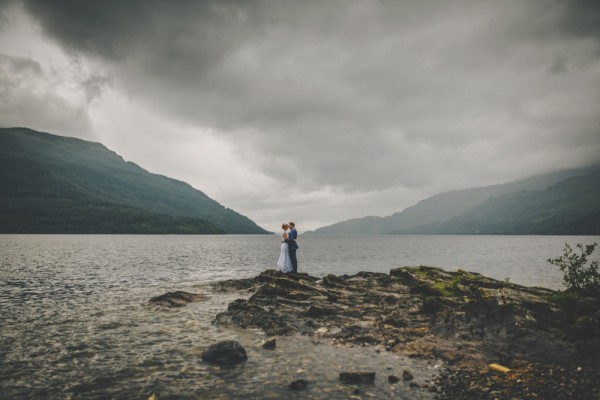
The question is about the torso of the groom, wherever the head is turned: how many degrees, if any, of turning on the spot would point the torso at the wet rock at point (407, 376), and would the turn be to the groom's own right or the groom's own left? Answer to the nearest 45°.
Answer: approximately 90° to the groom's own left

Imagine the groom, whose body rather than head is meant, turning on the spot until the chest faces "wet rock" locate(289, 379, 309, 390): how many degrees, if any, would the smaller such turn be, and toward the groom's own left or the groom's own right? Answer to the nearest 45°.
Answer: approximately 90° to the groom's own left

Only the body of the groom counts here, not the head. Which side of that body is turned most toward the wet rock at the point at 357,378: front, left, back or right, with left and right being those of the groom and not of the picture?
left

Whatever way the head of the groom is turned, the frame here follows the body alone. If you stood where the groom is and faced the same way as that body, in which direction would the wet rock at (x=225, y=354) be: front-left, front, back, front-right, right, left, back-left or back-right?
left

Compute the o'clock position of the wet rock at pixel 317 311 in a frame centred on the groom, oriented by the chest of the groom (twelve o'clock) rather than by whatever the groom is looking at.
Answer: The wet rock is roughly at 9 o'clock from the groom.

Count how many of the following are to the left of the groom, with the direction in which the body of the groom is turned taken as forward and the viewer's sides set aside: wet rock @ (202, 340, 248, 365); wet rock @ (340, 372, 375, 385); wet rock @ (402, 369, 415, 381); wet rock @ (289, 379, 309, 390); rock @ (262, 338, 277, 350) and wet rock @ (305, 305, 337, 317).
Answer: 6

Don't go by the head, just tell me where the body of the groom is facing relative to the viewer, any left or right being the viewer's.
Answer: facing to the left of the viewer

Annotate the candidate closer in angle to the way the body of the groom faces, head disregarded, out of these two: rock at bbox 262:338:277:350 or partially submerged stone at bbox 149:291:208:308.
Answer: the partially submerged stone

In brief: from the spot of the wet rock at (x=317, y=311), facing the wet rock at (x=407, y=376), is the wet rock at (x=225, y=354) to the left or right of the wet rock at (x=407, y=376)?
right

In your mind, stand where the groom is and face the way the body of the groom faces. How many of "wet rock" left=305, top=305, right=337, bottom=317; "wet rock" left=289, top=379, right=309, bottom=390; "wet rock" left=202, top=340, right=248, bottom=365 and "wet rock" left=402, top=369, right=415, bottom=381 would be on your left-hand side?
4

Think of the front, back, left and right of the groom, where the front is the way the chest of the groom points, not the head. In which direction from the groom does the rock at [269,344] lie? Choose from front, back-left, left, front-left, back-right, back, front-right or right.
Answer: left

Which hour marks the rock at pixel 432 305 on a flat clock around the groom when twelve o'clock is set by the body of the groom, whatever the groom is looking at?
The rock is roughly at 8 o'clock from the groom.
